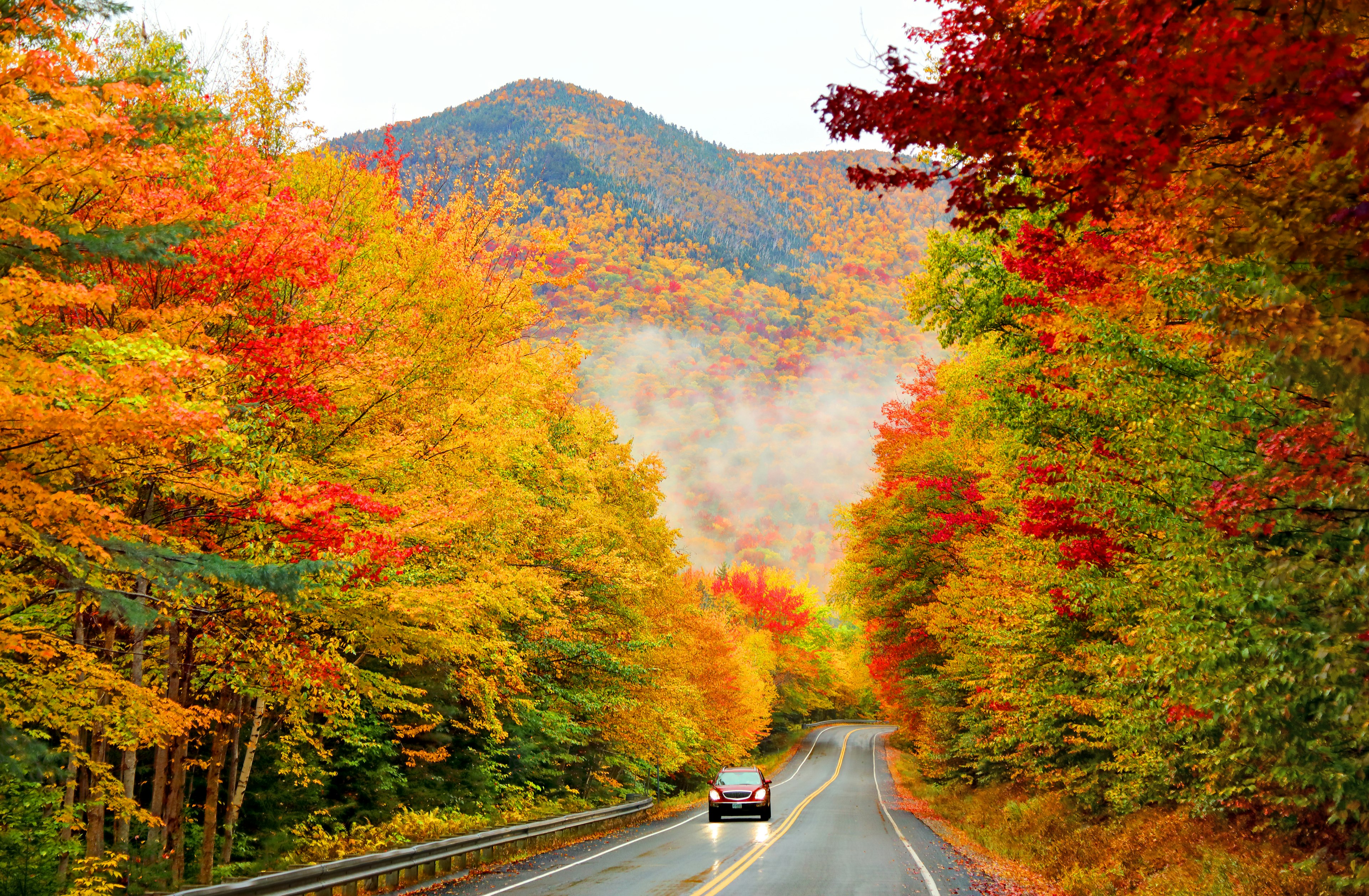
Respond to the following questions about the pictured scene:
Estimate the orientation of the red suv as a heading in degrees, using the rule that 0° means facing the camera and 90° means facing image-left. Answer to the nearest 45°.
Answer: approximately 0°

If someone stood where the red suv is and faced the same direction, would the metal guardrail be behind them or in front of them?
in front
